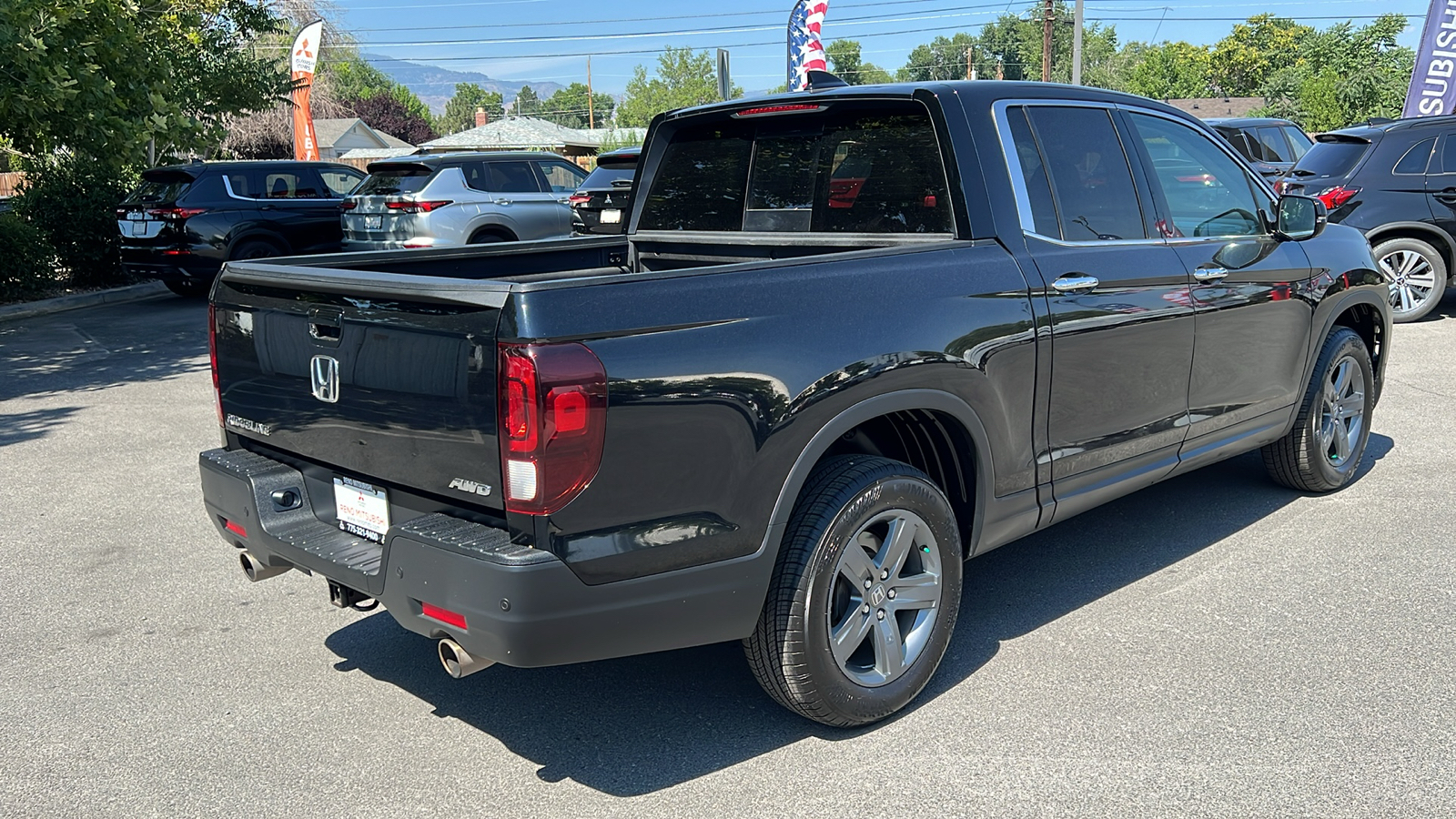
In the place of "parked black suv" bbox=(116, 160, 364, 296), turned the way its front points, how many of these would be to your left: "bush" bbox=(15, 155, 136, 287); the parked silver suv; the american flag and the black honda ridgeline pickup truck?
1

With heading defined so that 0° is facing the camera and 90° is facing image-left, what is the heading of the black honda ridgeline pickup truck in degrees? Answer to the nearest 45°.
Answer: approximately 225°

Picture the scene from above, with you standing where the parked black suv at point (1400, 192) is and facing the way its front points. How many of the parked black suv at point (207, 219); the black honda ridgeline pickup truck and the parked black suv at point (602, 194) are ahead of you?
0

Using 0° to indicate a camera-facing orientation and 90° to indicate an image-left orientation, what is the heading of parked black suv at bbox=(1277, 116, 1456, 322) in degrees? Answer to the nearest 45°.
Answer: approximately 225°

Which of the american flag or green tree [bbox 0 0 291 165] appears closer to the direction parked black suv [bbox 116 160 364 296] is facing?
the american flag

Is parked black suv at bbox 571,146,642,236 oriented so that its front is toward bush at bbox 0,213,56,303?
no

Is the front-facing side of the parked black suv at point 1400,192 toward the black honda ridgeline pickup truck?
no

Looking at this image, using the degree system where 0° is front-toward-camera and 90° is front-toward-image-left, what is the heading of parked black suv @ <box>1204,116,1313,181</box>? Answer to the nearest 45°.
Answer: approximately 225°

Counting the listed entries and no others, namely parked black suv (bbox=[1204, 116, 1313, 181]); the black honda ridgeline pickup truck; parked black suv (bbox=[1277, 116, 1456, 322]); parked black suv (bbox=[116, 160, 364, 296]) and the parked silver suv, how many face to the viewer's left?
0

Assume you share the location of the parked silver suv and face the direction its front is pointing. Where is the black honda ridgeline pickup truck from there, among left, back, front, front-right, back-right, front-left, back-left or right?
back-right

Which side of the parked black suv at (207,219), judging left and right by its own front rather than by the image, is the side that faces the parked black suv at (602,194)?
right

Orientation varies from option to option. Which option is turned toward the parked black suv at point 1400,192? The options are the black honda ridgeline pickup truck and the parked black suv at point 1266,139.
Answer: the black honda ridgeline pickup truck

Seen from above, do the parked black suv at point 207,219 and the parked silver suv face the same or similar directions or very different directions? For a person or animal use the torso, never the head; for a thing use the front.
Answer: same or similar directions

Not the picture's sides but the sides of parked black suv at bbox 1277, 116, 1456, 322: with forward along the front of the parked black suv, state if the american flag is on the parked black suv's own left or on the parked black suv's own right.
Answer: on the parked black suv's own left

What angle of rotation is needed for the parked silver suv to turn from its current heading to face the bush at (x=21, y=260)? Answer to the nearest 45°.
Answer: approximately 135° to its left

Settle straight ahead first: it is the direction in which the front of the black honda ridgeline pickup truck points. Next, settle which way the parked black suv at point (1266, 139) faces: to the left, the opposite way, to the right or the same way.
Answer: the same way

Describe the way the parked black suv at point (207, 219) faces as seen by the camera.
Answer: facing away from the viewer and to the right of the viewer

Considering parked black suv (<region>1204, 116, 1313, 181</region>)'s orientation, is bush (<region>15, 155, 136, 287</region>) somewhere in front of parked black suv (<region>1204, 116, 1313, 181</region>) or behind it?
behind

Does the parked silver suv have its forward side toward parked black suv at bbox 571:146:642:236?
no
